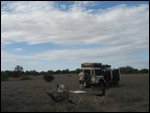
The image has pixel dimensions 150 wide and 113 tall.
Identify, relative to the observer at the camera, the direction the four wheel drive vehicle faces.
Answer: facing away from the viewer and to the right of the viewer
